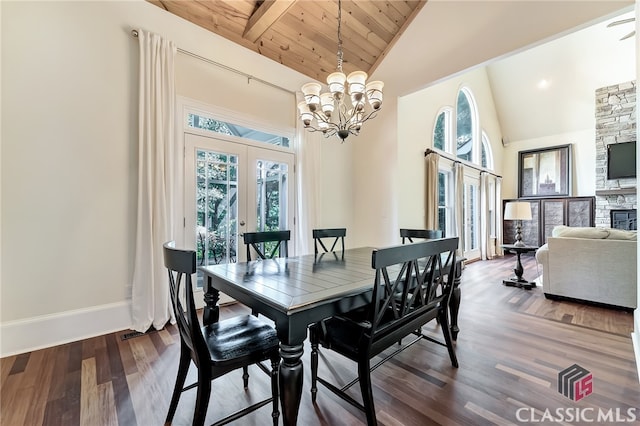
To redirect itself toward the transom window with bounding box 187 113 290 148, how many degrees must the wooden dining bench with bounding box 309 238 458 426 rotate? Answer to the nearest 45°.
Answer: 0° — it already faces it

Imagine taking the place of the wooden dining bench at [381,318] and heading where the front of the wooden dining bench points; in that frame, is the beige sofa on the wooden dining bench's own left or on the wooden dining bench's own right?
on the wooden dining bench's own right

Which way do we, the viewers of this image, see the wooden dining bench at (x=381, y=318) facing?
facing away from the viewer and to the left of the viewer

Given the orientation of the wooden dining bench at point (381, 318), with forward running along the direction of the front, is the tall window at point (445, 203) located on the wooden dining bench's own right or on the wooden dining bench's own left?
on the wooden dining bench's own right

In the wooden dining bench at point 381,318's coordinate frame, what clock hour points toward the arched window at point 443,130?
The arched window is roughly at 2 o'clock from the wooden dining bench.

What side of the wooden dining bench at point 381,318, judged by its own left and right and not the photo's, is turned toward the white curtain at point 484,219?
right

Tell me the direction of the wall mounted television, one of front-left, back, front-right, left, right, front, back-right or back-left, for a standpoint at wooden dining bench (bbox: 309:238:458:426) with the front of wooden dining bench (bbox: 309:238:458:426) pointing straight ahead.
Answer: right

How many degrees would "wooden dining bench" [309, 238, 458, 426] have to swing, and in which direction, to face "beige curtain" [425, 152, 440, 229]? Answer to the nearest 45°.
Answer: approximately 45° to its right
